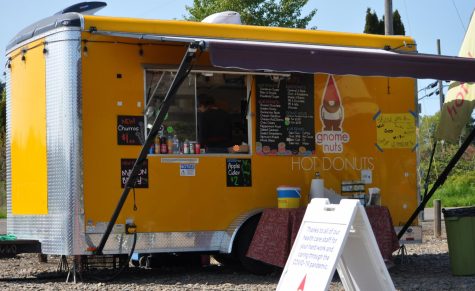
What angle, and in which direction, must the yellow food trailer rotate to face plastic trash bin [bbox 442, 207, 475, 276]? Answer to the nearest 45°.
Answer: approximately 135° to its left

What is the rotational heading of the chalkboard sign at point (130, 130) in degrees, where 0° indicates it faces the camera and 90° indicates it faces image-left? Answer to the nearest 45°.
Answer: approximately 0°

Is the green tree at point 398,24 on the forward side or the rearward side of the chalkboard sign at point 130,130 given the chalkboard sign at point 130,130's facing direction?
on the rearward side

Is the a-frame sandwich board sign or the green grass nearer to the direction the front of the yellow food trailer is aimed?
the a-frame sandwich board sign

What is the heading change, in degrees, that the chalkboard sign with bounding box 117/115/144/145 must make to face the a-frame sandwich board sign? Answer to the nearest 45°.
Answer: approximately 45° to its left

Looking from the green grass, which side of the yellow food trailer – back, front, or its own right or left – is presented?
back

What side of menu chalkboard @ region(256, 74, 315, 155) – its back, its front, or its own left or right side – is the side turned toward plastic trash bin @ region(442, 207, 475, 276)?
left

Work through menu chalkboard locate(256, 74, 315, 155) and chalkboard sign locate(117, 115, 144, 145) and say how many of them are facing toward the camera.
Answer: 2

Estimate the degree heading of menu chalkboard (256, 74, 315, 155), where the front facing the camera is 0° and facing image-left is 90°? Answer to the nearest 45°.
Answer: approximately 0°

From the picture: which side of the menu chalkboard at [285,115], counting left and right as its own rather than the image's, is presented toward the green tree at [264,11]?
back

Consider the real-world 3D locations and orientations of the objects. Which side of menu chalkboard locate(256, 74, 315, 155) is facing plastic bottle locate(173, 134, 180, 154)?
right

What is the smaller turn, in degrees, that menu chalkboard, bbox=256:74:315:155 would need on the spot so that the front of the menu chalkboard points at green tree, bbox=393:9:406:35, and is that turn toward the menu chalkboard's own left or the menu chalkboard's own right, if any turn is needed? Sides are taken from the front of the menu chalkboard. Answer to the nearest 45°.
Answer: approximately 180°

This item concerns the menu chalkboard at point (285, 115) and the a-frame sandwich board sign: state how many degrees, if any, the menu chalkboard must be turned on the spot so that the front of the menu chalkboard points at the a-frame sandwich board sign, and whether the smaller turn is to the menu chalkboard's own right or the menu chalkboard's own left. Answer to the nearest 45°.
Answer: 0° — it already faces it
